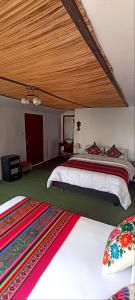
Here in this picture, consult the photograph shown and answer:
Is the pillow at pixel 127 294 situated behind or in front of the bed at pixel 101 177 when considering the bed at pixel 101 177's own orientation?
in front

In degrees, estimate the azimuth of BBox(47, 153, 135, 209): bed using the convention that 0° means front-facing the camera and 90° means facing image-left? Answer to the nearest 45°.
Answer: approximately 45°

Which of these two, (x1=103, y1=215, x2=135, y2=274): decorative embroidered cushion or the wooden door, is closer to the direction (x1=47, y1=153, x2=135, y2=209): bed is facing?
the decorative embroidered cushion

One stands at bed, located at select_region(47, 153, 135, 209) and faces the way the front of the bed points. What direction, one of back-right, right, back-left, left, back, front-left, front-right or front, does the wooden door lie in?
right

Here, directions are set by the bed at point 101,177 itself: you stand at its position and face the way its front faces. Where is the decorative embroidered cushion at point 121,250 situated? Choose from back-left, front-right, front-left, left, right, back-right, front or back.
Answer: front-left

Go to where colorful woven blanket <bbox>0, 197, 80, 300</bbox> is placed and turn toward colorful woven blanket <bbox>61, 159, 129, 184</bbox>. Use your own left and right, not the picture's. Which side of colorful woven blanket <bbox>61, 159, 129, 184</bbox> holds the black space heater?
left

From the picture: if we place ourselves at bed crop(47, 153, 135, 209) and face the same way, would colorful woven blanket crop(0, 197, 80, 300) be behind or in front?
in front
